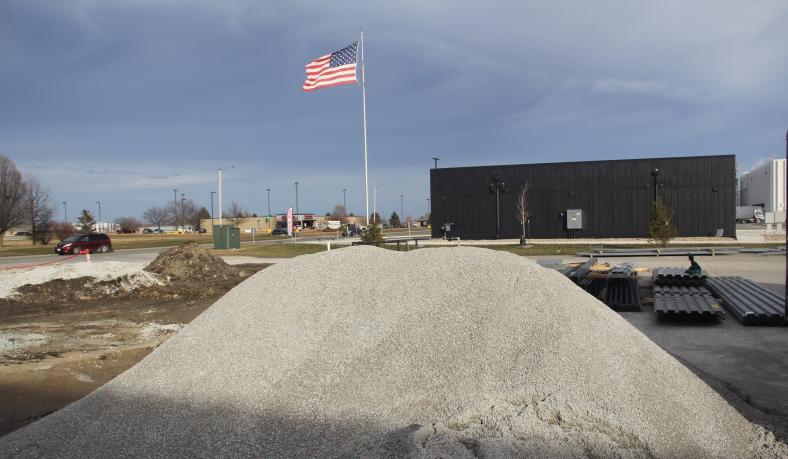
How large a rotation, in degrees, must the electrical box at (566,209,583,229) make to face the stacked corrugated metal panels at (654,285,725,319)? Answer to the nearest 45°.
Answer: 0° — it already faces it

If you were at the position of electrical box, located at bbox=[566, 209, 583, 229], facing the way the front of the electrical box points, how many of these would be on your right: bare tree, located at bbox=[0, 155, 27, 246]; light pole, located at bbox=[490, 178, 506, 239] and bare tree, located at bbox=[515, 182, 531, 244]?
3

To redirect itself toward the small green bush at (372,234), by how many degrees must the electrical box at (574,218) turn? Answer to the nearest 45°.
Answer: approximately 45° to its right

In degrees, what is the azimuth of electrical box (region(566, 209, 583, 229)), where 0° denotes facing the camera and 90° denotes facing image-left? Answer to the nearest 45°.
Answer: approximately 0°

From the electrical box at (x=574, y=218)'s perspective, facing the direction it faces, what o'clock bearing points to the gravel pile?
The gravel pile is roughly at 12 o'clock from the electrical box.

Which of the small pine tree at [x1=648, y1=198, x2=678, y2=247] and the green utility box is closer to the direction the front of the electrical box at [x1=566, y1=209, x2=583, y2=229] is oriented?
the small pine tree

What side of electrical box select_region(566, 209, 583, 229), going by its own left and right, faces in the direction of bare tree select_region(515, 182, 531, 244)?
right

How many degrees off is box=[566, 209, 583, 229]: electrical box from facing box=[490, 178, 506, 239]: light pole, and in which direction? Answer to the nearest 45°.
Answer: approximately 90° to its right
